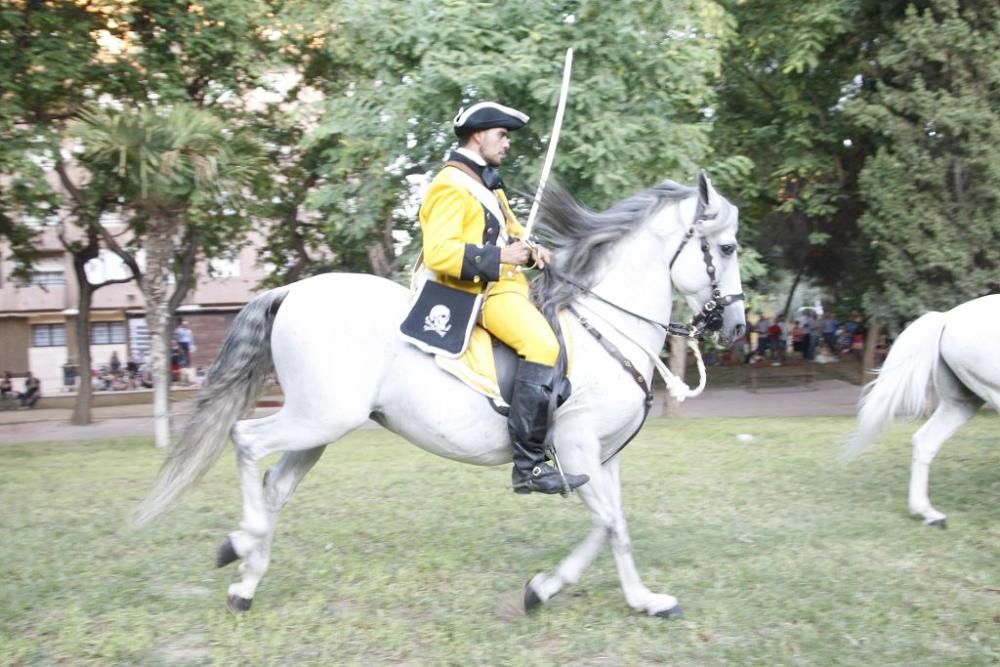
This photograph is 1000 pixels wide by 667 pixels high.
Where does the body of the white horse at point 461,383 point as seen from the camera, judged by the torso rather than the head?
to the viewer's right

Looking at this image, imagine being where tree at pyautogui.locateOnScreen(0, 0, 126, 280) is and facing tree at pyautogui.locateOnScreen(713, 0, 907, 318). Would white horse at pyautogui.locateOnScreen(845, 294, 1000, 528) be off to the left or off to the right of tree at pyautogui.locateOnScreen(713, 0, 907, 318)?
right

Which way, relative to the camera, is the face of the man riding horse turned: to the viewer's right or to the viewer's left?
to the viewer's right

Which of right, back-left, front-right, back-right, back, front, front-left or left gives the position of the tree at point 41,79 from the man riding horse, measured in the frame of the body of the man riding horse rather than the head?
back-left

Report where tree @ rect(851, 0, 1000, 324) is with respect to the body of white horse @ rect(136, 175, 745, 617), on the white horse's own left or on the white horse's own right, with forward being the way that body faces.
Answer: on the white horse's own left

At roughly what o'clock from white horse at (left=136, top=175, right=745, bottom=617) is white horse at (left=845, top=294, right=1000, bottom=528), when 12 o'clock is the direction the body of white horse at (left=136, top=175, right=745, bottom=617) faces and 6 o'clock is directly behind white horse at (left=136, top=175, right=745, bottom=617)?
white horse at (left=845, top=294, right=1000, bottom=528) is roughly at 11 o'clock from white horse at (left=136, top=175, right=745, bottom=617).

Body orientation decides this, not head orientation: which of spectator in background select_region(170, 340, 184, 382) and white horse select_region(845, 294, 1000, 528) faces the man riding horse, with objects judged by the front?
the spectator in background

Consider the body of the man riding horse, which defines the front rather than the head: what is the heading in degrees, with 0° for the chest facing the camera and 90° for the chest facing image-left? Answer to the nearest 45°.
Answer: approximately 270°

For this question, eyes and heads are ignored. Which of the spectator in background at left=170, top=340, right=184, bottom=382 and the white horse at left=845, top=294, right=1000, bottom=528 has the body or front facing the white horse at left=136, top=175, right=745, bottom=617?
the spectator in background

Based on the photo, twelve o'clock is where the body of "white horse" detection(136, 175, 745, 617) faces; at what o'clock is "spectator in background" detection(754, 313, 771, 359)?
The spectator in background is roughly at 10 o'clock from the white horse.
